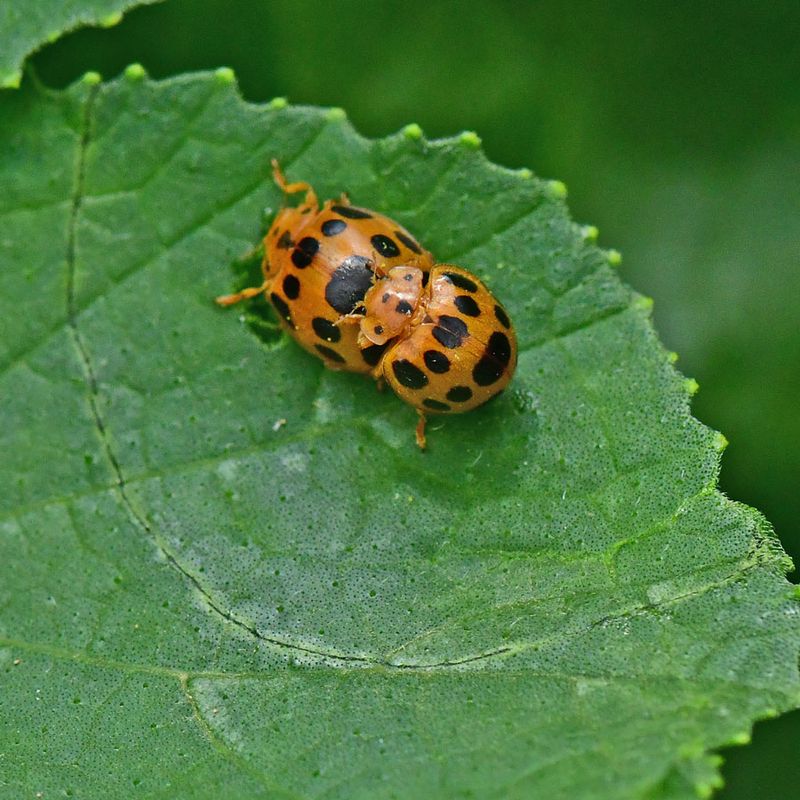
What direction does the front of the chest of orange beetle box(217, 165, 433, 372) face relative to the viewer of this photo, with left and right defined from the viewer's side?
facing away from the viewer and to the left of the viewer

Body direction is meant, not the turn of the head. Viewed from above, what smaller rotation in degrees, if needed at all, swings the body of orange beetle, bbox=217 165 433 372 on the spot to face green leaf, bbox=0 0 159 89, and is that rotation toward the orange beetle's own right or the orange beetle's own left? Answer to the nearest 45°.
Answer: approximately 45° to the orange beetle's own left
